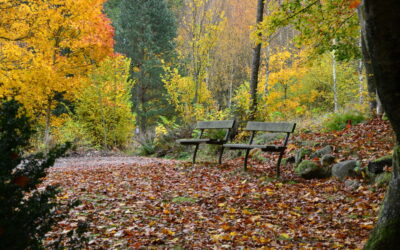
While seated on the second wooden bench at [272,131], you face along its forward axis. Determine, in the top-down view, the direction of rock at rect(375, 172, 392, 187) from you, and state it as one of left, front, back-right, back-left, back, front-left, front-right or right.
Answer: left

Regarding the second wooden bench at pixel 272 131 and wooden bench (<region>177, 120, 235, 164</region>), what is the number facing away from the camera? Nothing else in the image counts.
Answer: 0

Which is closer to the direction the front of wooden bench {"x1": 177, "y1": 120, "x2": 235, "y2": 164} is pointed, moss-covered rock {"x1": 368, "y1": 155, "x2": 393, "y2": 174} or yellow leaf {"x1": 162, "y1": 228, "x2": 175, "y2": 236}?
the yellow leaf

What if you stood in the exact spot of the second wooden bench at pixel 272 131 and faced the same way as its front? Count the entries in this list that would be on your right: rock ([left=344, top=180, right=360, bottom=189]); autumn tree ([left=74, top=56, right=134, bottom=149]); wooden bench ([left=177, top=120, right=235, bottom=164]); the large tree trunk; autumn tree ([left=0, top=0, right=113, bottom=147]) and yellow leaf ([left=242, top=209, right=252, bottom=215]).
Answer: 3

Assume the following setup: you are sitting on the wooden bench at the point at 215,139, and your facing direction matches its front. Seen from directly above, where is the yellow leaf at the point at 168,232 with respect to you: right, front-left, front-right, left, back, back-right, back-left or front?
front-left

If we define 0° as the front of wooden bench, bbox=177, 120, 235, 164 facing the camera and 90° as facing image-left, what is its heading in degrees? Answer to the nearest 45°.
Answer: approximately 45°

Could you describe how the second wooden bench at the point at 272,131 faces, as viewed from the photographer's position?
facing the viewer and to the left of the viewer

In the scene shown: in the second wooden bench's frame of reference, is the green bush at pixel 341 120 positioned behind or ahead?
behind

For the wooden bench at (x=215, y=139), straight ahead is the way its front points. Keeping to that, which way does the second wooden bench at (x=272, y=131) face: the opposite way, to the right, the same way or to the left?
the same way

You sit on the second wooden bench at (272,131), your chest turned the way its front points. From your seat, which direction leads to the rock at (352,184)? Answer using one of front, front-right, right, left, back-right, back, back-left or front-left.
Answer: left

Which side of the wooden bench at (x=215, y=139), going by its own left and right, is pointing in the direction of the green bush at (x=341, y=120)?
back

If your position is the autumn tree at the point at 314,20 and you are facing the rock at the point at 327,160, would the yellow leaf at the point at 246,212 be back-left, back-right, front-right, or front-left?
front-right

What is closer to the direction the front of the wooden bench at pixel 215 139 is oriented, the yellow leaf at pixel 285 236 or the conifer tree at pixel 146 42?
the yellow leaf

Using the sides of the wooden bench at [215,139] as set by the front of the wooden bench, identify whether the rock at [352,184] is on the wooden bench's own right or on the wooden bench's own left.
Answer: on the wooden bench's own left

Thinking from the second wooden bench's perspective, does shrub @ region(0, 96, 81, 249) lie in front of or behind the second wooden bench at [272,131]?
in front

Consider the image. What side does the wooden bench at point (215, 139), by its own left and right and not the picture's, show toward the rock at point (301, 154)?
left

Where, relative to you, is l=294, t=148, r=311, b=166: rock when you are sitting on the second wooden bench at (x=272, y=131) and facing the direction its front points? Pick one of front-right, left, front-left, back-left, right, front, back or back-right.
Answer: back
